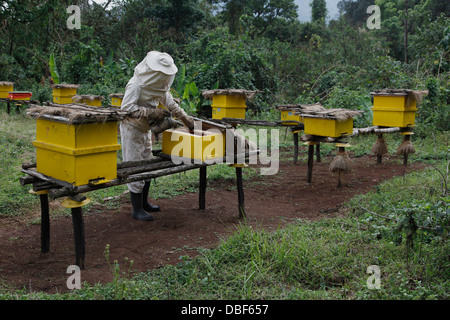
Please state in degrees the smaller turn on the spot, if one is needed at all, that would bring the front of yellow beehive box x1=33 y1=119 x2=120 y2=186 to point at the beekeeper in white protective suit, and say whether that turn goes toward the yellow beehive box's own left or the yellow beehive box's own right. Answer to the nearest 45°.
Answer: approximately 90° to the yellow beehive box's own left

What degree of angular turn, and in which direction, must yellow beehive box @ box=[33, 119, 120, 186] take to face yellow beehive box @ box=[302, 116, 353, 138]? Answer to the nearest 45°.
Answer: approximately 90° to its left

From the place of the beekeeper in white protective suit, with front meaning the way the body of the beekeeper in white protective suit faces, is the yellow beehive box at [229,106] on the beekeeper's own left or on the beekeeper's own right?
on the beekeeper's own left

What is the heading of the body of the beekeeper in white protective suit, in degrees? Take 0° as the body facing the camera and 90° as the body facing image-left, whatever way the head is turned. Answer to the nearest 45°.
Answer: approximately 315°

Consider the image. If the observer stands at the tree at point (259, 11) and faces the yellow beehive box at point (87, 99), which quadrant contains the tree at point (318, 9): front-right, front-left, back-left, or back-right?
back-left

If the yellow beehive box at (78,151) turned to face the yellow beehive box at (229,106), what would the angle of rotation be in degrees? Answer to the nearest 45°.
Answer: approximately 90° to its left

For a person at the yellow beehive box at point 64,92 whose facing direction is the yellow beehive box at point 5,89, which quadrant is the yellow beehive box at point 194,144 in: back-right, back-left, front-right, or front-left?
back-left

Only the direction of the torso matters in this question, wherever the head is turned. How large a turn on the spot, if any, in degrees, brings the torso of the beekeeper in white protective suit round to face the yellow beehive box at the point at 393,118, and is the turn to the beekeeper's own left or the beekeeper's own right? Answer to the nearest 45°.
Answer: approximately 90° to the beekeeper's own left

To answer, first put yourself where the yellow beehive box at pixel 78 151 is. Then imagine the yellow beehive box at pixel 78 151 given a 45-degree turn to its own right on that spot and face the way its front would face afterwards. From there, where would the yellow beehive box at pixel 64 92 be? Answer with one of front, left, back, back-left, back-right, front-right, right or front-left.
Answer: back
